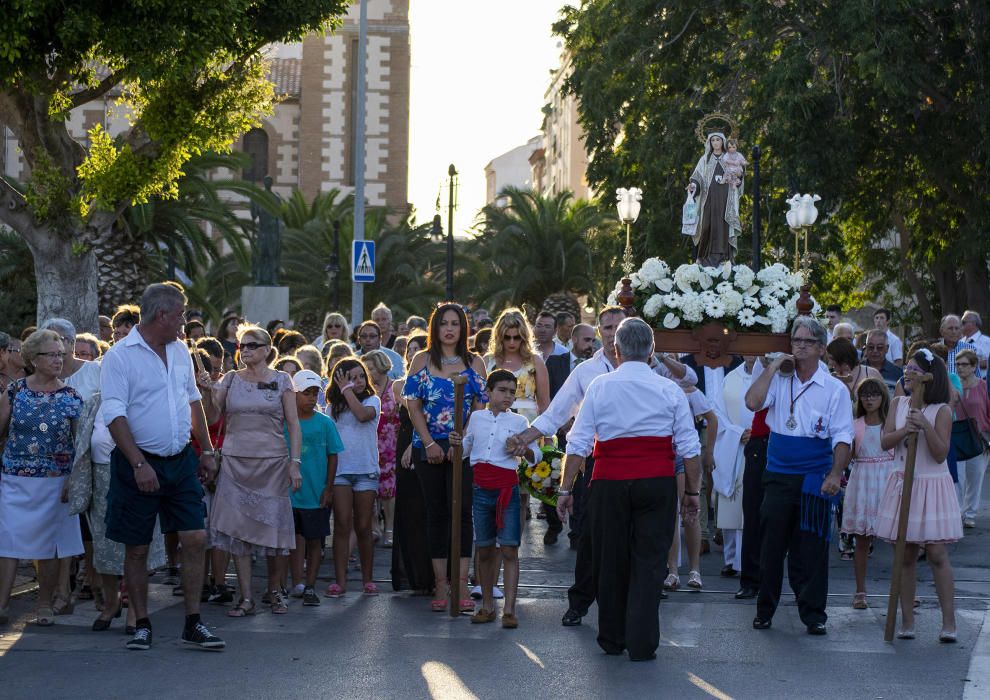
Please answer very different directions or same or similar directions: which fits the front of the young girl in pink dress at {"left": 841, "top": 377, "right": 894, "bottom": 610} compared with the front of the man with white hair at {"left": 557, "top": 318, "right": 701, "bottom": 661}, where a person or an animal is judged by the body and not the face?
very different directions

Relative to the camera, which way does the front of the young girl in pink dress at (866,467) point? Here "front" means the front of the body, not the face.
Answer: toward the camera

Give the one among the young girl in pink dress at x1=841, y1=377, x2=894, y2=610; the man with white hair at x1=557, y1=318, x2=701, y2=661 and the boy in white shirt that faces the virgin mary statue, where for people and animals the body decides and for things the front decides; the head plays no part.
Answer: the man with white hair

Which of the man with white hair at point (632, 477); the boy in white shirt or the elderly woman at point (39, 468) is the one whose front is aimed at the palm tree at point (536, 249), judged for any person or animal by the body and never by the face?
the man with white hair

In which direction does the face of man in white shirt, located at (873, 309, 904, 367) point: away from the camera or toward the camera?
toward the camera

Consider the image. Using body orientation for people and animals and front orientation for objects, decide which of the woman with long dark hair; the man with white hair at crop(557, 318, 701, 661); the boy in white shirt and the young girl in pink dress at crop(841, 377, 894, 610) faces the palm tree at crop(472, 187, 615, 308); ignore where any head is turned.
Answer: the man with white hair

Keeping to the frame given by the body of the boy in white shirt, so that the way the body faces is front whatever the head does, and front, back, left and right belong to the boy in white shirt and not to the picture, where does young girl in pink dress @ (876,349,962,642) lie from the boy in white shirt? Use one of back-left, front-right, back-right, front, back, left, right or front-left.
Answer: left

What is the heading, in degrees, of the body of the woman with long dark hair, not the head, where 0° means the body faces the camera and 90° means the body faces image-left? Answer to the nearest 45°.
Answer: approximately 0°

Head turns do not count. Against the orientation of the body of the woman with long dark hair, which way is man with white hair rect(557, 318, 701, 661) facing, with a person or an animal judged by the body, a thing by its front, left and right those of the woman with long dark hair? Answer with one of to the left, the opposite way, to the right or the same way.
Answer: the opposite way

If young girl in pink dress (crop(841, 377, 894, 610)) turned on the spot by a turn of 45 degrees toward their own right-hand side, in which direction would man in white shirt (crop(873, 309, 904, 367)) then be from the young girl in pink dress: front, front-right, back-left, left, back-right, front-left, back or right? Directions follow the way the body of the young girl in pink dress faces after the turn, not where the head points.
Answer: back-right

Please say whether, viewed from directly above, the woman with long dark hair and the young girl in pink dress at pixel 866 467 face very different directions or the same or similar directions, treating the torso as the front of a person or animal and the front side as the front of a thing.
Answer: same or similar directions

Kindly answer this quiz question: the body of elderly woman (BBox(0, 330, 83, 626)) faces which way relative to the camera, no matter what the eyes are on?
toward the camera

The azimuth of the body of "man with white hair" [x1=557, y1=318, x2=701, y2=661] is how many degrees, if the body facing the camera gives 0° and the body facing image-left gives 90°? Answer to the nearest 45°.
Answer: approximately 180°

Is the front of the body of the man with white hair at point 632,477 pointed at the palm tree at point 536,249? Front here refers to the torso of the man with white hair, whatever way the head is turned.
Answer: yes

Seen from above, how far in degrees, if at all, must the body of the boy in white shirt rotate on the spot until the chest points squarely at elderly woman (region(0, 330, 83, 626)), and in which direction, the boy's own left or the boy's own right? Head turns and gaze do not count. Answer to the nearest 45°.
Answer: approximately 90° to the boy's own right

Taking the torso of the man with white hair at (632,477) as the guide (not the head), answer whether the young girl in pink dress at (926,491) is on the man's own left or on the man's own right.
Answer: on the man's own right

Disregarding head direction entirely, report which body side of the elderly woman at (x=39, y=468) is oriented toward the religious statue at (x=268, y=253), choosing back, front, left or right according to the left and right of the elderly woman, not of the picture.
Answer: back
